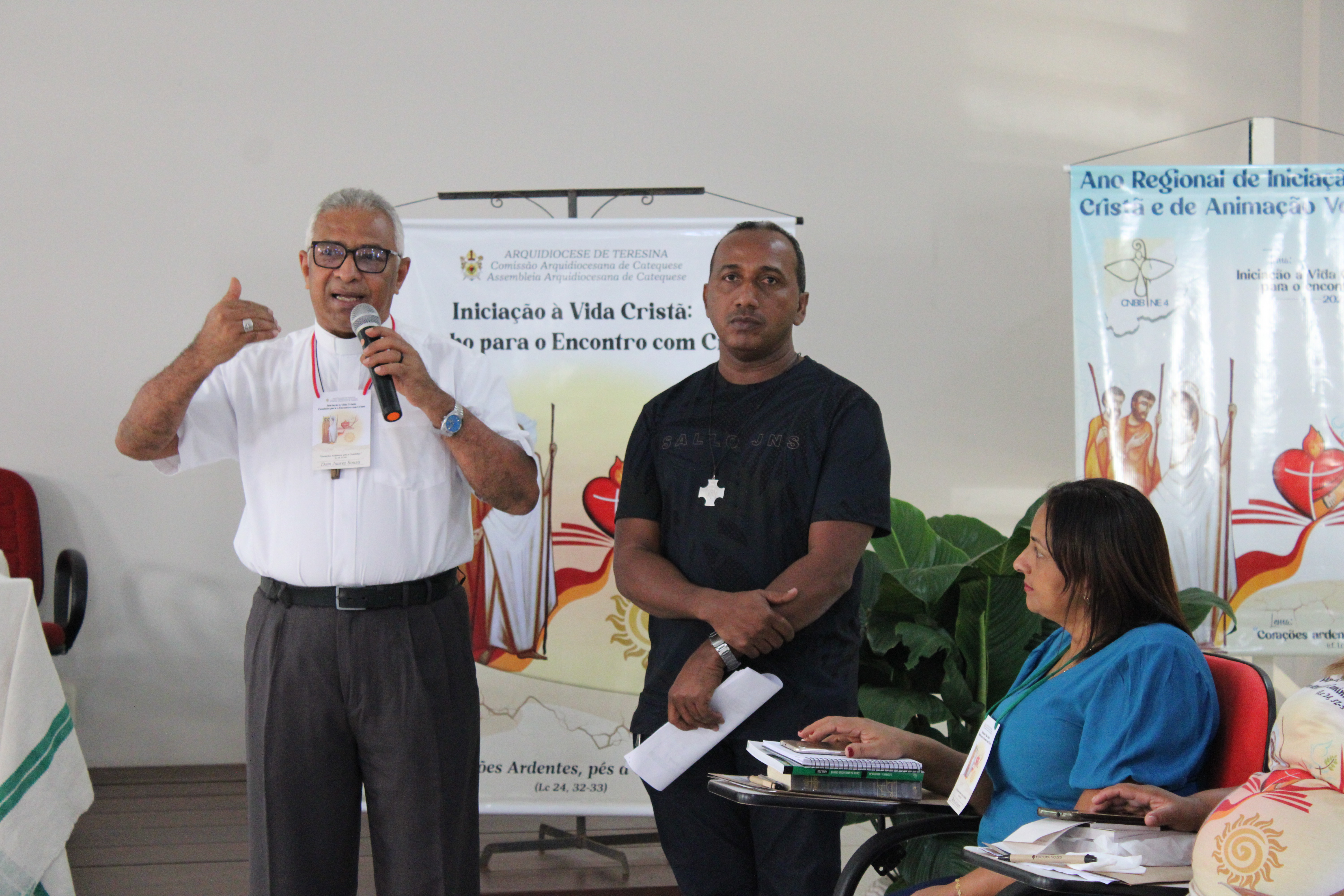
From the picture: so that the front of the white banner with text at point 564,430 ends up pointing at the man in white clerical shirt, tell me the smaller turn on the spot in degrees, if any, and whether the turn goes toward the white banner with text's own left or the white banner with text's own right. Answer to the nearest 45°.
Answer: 0° — it already faces them

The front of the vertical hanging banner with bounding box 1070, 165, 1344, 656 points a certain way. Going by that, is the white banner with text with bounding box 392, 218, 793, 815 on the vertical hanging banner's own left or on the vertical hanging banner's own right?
on the vertical hanging banner's own right

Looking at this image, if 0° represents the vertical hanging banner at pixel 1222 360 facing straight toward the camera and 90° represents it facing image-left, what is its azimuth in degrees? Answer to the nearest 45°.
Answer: approximately 0°

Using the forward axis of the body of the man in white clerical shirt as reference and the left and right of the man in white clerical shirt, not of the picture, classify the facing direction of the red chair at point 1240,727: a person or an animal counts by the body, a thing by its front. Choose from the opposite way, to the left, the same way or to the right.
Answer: to the right

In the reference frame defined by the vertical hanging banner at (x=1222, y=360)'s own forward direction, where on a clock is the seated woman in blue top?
The seated woman in blue top is roughly at 12 o'clock from the vertical hanging banner.

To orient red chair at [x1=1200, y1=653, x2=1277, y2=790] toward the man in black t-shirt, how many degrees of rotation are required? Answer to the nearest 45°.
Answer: approximately 45° to its right
